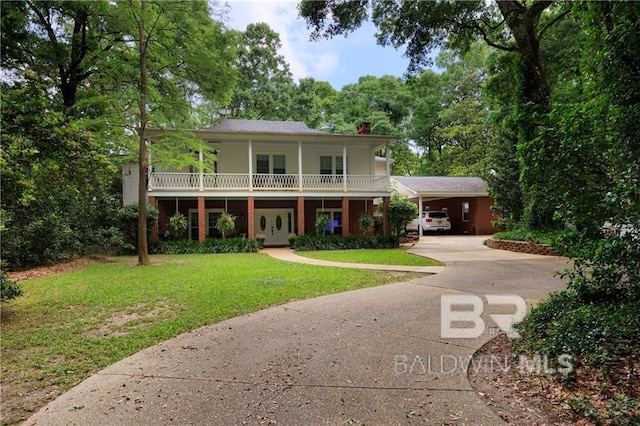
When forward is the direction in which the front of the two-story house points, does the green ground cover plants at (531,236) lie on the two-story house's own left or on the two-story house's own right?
on the two-story house's own left

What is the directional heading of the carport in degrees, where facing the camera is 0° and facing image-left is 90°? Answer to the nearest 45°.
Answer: approximately 0°

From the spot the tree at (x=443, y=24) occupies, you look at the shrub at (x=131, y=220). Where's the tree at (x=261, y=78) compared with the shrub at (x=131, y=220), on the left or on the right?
right

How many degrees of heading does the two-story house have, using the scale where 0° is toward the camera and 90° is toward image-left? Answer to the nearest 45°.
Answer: approximately 0°

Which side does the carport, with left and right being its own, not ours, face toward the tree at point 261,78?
right

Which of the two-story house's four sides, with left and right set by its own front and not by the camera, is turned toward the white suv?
left

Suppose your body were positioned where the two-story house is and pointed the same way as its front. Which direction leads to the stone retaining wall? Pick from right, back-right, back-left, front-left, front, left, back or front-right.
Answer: front-left

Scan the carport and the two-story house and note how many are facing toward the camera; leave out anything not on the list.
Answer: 2

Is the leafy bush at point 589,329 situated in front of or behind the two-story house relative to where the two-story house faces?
in front

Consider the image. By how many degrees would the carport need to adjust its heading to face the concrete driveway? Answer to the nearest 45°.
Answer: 0° — it already faces it

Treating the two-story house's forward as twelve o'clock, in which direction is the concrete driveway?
The concrete driveway is roughly at 12 o'clock from the two-story house.

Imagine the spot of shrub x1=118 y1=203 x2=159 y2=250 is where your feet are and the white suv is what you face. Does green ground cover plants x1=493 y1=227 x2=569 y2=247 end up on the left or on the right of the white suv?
right

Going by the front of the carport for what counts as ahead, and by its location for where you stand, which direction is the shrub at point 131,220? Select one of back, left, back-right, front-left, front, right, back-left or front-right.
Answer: front-right

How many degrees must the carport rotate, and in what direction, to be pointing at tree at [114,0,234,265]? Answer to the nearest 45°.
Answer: approximately 45° to its right

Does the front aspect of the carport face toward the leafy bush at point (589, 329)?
yes

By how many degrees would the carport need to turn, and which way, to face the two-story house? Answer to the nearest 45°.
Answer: approximately 45° to its right
